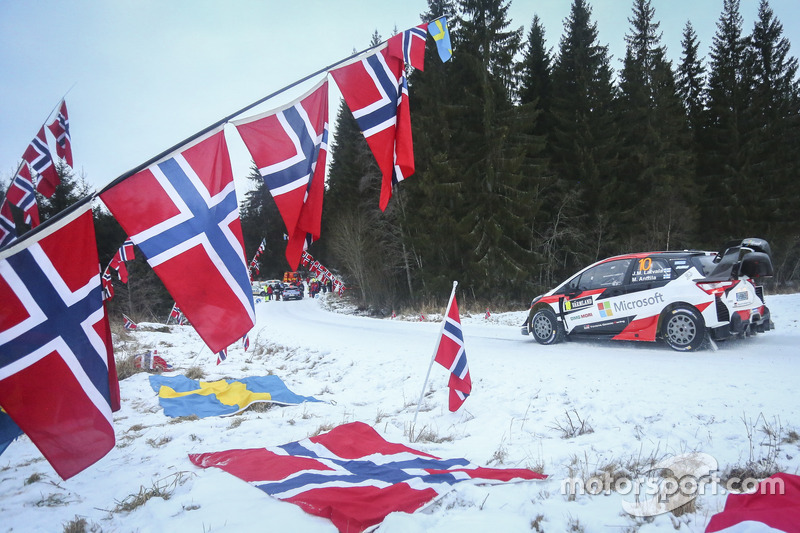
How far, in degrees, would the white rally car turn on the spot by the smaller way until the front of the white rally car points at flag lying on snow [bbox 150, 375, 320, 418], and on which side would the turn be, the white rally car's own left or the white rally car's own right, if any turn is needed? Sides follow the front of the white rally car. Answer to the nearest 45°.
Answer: approximately 45° to the white rally car's own left

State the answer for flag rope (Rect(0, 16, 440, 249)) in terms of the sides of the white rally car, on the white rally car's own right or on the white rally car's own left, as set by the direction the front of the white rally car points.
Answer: on the white rally car's own left

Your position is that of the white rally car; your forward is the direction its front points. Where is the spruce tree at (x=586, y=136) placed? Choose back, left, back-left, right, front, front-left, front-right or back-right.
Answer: front-right

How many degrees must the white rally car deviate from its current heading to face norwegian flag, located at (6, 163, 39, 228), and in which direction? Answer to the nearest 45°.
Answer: approximately 45° to its left

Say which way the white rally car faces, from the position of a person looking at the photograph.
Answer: facing away from the viewer and to the left of the viewer

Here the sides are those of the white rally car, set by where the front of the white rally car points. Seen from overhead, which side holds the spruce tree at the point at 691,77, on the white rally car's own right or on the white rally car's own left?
on the white rally car's own right

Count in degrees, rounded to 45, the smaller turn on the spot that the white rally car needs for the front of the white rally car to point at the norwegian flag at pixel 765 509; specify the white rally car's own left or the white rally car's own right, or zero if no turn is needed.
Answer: approximately 135° to the white rally car's own left

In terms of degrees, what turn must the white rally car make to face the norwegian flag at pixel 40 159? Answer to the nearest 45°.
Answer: approximately 45° to its left
